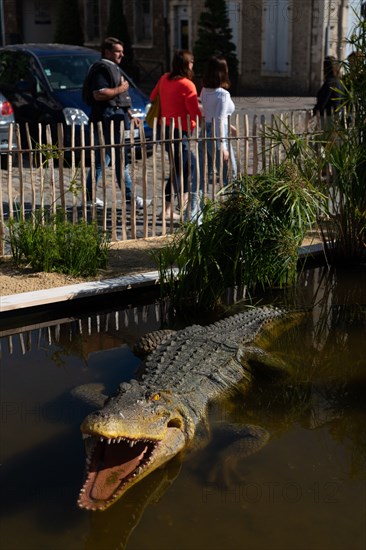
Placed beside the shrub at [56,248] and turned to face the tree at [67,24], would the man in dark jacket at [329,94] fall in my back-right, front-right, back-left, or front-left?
front-right

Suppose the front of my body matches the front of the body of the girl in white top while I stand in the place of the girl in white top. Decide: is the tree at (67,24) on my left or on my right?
on my left

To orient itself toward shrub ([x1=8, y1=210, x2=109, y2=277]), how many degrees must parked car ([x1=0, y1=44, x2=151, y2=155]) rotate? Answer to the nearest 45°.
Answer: approximately 45° to its right

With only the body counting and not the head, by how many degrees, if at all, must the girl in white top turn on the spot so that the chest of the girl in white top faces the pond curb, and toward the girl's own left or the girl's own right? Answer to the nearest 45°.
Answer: approximately 180°

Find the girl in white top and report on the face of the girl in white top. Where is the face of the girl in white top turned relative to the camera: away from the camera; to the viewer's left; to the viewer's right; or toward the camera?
away from the camera

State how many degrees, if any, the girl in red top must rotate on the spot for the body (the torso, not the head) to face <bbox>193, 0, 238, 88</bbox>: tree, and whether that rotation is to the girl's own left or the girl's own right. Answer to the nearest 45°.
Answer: approximately 45° to the girl's own left

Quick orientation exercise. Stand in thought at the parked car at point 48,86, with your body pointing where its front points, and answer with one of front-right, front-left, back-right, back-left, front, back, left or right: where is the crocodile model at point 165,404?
front-right

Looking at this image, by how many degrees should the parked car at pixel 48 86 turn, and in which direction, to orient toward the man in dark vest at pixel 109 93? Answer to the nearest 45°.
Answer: approximately 45° to its right

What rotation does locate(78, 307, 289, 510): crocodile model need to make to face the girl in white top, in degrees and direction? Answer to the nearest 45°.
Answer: approximately 135° to its right

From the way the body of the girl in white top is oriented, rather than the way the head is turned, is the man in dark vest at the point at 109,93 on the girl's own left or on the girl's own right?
on the girl's own left

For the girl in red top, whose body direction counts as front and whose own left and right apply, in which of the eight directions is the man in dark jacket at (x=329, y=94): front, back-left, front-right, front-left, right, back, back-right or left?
front

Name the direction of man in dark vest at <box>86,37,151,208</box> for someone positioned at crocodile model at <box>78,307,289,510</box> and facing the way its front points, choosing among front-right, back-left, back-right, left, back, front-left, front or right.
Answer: back-right

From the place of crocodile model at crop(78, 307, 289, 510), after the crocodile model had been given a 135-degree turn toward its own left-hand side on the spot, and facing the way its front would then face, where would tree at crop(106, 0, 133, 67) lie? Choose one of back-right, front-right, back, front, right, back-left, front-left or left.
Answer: left

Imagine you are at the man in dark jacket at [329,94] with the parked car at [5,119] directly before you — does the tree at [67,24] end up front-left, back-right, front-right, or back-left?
front-right
